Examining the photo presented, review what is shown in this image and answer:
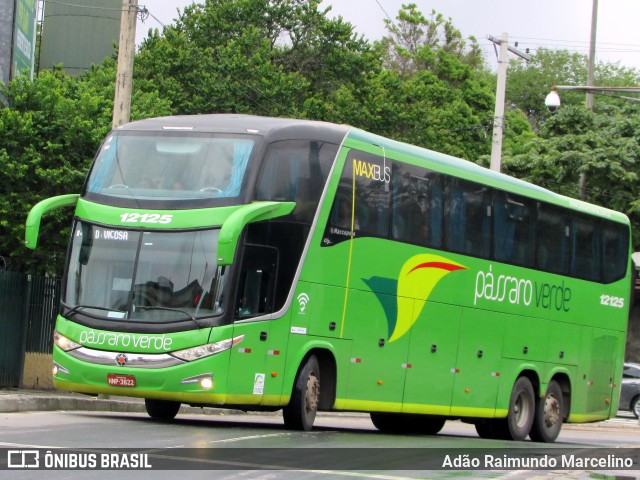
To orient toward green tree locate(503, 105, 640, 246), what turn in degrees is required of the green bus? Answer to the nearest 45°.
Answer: approximately 135° to its right

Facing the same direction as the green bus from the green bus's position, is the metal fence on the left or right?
on its right

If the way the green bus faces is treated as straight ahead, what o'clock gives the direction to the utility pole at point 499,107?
The utility pole is roughly at 5 o'clock from the green bus.

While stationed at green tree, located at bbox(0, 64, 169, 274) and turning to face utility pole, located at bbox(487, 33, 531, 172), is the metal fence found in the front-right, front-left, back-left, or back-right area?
back-right

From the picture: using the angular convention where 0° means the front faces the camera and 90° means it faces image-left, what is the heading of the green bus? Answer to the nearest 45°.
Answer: approximately 45°

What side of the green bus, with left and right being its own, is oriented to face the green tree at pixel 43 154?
right

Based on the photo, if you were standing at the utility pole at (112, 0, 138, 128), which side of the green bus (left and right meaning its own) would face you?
right
